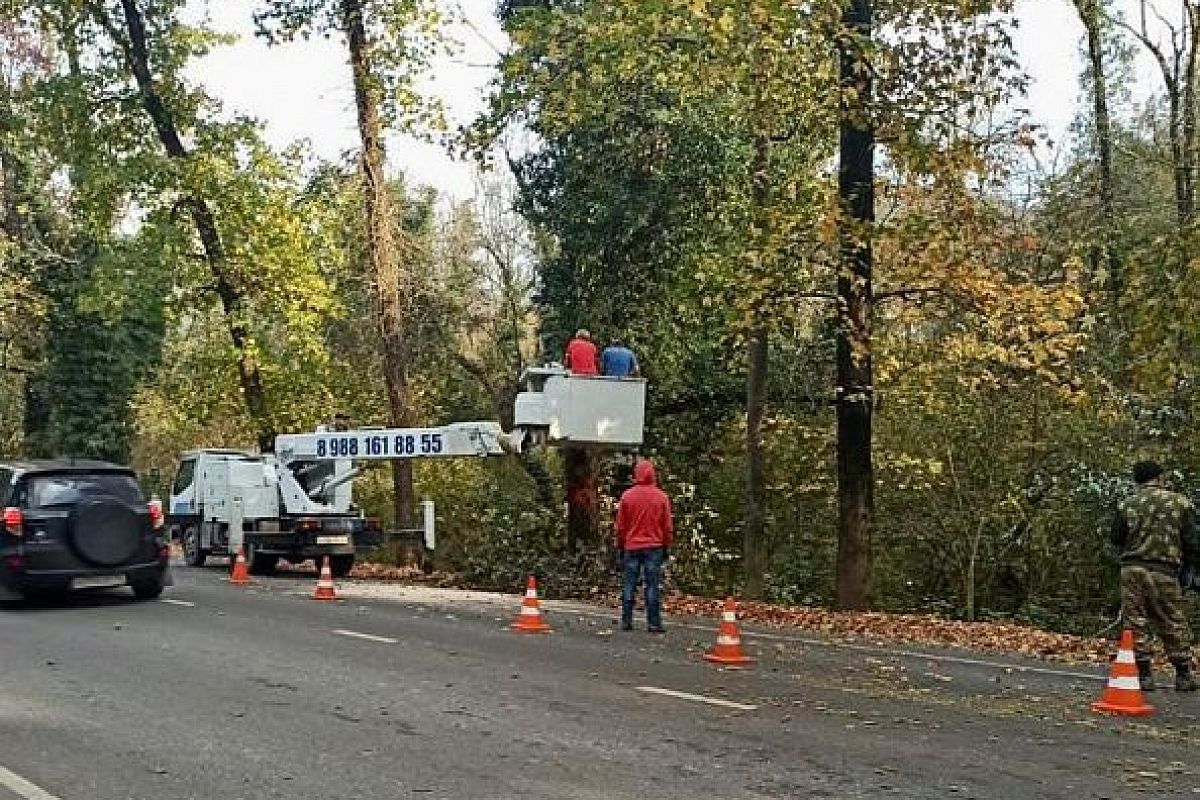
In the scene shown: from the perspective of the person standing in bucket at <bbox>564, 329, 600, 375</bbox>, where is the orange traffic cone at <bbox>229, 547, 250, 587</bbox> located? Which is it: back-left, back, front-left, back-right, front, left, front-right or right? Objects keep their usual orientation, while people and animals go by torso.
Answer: front-left

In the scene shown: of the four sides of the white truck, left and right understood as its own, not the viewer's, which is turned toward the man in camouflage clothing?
back

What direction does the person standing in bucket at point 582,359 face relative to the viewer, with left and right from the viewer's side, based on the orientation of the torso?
facing away from the viewer

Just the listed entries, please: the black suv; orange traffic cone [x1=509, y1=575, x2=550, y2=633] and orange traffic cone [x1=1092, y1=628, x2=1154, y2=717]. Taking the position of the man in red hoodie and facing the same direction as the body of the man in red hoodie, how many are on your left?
2

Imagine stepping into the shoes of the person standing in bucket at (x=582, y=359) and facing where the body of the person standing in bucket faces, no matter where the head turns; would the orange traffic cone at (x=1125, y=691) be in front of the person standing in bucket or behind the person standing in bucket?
behind

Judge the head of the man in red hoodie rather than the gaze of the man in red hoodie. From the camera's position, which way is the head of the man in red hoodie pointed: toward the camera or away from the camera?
away from the camera

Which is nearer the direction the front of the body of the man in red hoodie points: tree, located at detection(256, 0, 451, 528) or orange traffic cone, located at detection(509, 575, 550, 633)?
the tree

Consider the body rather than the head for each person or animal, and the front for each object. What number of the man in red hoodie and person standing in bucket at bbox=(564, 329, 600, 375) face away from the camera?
2

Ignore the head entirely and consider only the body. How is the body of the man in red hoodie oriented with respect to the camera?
away from the camera

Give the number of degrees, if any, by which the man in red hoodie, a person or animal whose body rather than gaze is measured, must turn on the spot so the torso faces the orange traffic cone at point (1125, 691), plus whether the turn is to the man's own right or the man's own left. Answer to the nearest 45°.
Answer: approximately 135° to the man's own right

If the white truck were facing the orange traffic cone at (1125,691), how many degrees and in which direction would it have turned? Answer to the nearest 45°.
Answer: approximately 180°

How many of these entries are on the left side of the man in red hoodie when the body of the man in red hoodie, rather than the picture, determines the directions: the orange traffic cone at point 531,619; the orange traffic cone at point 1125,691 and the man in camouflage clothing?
1
